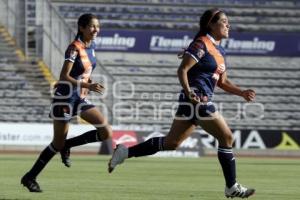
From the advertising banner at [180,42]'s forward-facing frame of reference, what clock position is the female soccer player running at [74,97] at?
The female soccer player running is roughly at 12 o'clock from the advertising banner.

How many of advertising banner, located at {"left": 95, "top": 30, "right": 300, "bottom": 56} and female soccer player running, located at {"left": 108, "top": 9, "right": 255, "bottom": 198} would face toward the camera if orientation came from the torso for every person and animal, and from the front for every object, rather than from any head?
1

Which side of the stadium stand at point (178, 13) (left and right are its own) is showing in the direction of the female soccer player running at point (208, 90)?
front

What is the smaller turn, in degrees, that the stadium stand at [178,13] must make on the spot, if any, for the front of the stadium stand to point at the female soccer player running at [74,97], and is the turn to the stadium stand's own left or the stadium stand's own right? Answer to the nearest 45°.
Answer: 0° — it already faces them

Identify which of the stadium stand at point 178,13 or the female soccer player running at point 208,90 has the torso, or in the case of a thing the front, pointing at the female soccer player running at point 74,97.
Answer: the stadium stand

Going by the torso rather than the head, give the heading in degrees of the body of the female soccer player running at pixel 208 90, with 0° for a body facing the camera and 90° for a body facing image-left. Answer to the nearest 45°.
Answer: approximately 270°

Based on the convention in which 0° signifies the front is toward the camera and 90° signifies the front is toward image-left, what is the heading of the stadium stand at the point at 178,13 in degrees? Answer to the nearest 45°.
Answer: approximately 0°

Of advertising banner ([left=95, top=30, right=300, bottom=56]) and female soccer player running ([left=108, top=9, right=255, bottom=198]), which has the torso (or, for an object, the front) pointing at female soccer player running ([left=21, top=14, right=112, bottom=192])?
the advertising banner
